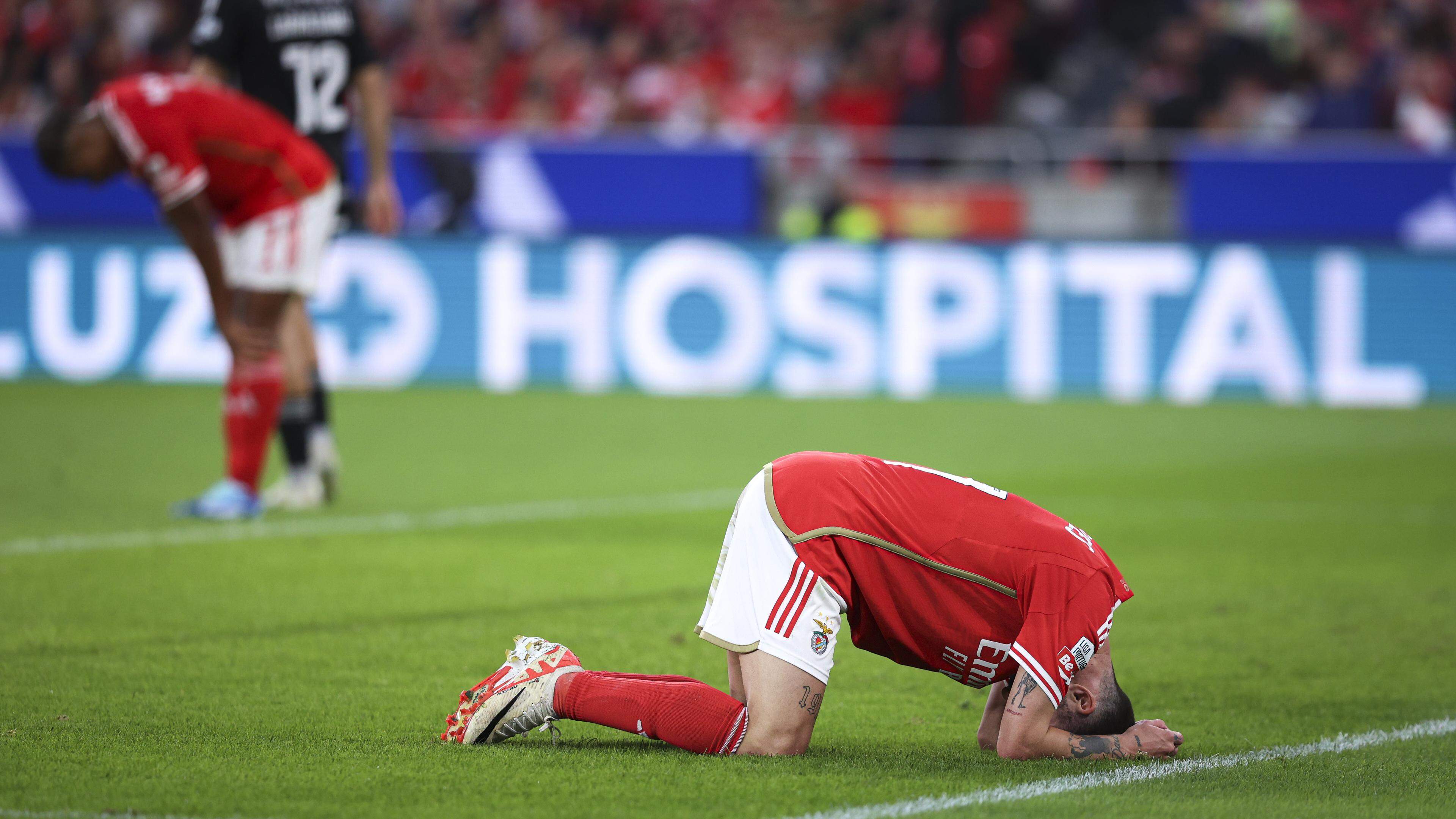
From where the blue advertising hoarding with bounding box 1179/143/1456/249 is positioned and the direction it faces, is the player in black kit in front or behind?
in front

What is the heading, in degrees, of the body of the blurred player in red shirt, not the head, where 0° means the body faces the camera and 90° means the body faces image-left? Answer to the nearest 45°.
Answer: approximately 90°

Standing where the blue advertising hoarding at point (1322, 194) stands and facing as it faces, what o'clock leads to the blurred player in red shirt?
The blurred player in red shirt is roughly at 1 o'clock from the blue advertising hoarding.

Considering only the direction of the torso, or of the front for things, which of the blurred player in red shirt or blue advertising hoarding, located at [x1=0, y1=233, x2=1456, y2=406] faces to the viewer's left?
the blurred player in red shirt

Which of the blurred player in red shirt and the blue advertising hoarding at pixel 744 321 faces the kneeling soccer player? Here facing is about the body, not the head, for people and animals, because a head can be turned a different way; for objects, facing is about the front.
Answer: the blue advertising hoarding

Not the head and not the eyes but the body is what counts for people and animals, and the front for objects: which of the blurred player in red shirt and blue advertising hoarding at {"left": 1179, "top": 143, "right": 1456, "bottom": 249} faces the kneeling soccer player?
the blue advertising hoarding

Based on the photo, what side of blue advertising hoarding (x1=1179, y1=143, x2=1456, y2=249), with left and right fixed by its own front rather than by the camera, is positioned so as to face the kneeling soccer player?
front

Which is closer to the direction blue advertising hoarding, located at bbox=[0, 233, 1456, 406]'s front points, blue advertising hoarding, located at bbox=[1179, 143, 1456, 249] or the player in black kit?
the player in black kit

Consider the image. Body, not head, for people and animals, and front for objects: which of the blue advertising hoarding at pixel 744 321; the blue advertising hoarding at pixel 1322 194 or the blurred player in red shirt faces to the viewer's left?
the blurred player in red shirt

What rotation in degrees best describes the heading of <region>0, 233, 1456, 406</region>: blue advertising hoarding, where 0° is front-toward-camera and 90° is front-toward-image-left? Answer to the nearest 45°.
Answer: approximately 0°

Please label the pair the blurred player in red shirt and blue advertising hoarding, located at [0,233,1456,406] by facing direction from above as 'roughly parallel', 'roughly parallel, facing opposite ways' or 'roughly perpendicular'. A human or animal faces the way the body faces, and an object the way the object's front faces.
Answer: roughly perpendicular
